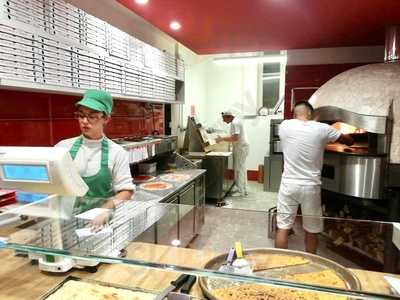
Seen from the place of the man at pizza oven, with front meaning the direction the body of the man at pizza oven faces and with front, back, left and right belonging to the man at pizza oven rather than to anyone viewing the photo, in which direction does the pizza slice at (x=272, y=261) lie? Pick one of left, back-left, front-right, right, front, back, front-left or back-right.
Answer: back

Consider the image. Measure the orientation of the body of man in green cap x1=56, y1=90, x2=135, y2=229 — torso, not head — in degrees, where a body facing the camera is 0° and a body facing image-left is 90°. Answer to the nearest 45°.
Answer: approximately 45°

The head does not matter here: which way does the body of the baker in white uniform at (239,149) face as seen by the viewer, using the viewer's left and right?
facing to the left of the viewer

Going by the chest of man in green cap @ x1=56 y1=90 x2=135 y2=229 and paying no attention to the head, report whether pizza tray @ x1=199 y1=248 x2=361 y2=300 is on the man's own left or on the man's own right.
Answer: on the man's own left

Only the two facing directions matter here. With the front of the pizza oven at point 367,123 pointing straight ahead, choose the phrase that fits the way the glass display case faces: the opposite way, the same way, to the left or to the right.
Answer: to the left

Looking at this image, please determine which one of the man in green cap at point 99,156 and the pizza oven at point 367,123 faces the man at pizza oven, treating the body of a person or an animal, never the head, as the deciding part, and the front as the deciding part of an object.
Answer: the pizza oven

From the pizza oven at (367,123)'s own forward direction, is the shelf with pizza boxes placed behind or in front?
in front

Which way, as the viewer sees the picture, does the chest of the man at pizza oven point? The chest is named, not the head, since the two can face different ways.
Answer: away from the camera

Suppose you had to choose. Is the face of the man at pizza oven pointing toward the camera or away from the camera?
away from the camera

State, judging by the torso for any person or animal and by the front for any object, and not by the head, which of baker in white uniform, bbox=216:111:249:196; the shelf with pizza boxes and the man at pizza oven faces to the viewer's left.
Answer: the baker in white uniform

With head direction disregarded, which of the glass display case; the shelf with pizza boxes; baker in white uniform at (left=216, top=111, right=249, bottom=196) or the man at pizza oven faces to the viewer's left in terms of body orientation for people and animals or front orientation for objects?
the baker in white uniform

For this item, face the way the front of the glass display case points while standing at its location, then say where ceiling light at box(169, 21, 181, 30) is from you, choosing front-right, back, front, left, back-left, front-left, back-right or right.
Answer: back

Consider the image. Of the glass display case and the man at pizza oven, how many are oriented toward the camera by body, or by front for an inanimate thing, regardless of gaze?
1
